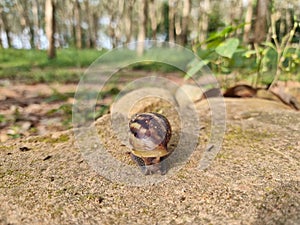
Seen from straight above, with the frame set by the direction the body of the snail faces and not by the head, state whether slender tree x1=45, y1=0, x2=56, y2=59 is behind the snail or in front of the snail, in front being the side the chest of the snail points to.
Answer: behind

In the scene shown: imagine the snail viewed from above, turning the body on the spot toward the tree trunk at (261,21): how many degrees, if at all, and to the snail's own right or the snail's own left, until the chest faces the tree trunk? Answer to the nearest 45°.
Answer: approximately 135° to the snail's own left

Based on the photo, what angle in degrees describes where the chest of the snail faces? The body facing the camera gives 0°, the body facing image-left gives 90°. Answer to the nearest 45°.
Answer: approximately 0°
